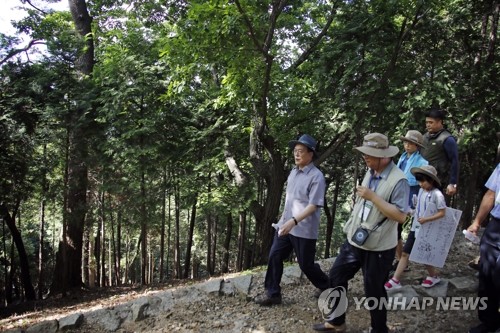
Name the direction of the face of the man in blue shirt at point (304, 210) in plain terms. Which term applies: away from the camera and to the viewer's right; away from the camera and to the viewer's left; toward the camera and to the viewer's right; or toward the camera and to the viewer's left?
toward the camera and to the viewer's left

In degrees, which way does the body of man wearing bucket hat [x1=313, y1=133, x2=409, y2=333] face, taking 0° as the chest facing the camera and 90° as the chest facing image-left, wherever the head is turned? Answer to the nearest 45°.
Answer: approximately 45°

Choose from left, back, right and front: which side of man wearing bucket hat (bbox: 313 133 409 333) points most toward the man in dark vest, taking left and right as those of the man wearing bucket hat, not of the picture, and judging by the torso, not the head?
back

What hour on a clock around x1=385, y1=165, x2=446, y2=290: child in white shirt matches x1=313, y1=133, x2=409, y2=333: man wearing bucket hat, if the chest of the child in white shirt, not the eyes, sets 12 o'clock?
The man wearing bucket hat is roughly at 11 o'clock from the child in white shirt.

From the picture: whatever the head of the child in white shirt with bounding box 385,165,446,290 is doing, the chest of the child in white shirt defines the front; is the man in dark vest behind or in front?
behind

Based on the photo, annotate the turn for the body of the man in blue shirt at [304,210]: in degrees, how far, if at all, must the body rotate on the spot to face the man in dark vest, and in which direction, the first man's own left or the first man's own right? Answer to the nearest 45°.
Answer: approximately 180°

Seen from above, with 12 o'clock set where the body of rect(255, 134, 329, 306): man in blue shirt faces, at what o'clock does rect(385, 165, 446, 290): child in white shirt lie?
The child in white shirt is roughly at 7 o'clock from the man in blue shirt.

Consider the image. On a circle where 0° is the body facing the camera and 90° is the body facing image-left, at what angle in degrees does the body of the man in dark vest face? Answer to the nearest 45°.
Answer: approximately 45°
